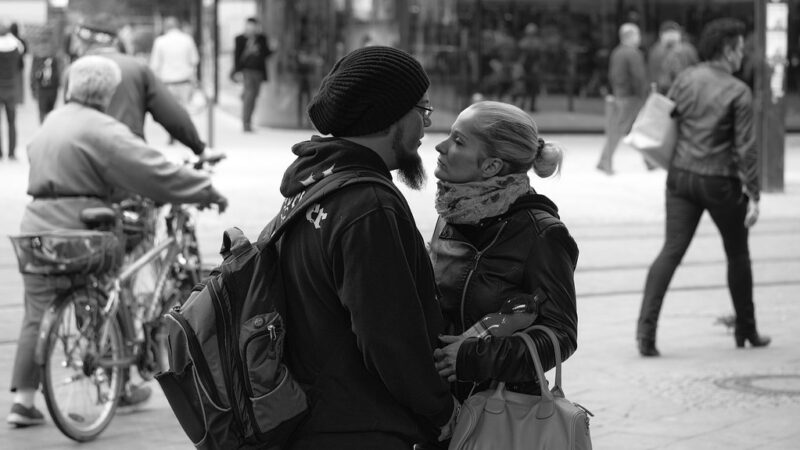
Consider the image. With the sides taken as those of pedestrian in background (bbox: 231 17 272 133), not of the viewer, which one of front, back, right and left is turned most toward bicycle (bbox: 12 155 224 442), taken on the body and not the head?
front

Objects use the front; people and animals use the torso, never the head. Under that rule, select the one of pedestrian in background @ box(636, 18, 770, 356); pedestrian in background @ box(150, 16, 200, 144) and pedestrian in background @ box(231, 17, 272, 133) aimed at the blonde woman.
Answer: pedestrian in background @ box(231, 17, 272, 133)

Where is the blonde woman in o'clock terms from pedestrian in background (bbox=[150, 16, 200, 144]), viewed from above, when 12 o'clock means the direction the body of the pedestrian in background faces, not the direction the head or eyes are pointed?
The blonde woman is roughly at 6 o'clock from the pedestrian in background.

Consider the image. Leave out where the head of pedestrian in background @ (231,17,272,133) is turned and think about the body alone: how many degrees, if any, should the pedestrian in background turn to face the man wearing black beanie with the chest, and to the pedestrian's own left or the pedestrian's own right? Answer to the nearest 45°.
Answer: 0° — they already face them

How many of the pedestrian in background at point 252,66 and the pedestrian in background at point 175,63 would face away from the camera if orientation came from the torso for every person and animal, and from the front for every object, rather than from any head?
1

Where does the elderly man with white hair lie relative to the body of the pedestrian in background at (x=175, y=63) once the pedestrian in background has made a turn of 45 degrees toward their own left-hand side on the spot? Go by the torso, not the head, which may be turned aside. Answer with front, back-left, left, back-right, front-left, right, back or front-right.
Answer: back-left

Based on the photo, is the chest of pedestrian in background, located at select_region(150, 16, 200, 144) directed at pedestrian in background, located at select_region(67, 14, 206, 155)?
no

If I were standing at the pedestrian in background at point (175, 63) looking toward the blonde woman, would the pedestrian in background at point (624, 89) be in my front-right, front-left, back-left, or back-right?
front-left

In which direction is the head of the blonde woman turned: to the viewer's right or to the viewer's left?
to the viewer's left

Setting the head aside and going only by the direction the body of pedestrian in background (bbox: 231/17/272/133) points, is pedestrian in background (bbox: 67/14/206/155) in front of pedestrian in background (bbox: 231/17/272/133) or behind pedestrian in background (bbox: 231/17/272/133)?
in front

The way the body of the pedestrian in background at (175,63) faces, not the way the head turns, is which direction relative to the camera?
away from the camera

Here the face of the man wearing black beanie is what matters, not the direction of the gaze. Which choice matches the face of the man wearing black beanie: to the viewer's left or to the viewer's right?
to the viewer's right

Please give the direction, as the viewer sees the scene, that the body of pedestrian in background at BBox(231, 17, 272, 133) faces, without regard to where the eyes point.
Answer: toward the camera

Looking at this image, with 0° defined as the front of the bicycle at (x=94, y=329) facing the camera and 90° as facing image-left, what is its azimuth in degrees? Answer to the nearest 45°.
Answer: approximately 225°
